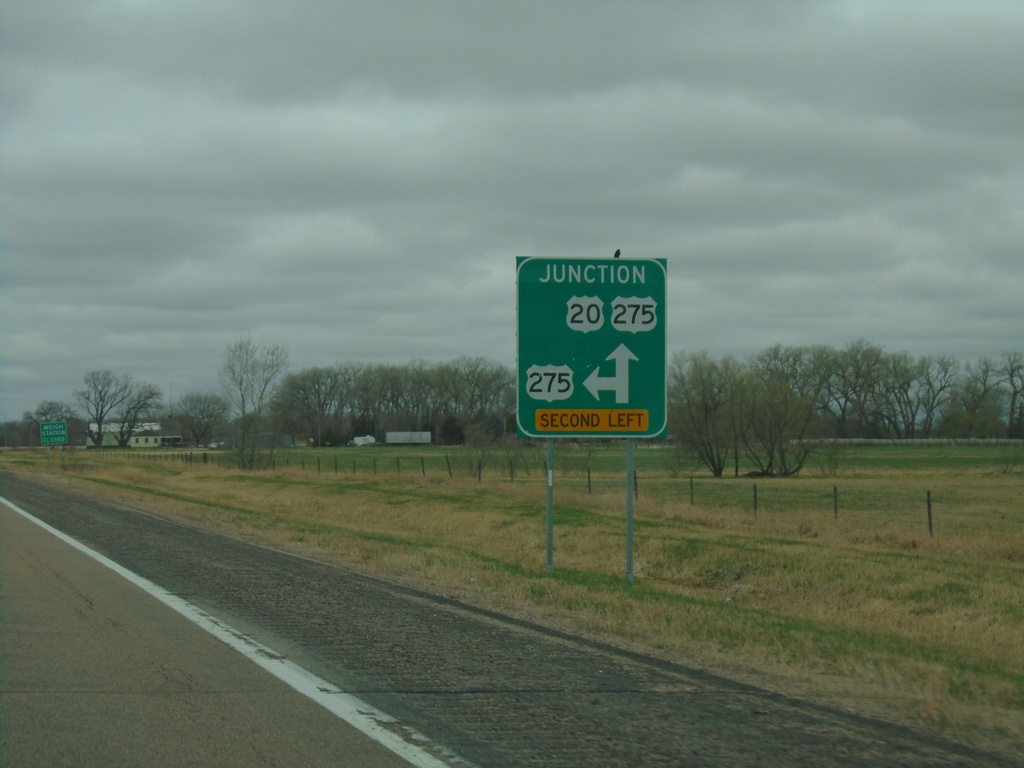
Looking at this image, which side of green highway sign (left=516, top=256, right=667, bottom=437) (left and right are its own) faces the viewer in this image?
front
